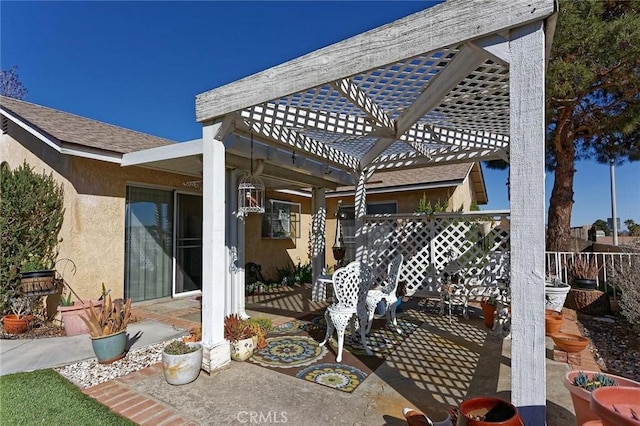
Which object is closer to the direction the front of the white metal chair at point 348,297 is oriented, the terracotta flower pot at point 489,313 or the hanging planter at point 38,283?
the hanging planter

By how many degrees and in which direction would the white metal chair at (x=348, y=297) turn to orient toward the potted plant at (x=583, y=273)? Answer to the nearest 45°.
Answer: approximately 180°

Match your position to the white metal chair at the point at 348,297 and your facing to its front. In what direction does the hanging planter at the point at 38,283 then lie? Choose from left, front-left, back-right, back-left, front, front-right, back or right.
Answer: front-right

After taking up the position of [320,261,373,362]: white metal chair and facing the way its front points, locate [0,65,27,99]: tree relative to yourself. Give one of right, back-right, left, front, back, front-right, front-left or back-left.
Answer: right

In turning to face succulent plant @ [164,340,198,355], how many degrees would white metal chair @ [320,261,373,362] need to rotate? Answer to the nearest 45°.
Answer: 0° — it already faces it

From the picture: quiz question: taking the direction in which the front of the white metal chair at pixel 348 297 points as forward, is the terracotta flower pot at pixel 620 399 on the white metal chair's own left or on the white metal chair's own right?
on the white metal chair's own left

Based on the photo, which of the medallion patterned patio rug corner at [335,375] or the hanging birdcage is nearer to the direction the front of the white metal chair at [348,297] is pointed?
the medallion patterned patio rug corner

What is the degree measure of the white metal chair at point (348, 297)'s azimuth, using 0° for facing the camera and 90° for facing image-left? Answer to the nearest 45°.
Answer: approximately 45°

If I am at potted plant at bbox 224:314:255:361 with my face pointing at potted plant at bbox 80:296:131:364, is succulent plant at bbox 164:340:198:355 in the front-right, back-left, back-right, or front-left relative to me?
front-left

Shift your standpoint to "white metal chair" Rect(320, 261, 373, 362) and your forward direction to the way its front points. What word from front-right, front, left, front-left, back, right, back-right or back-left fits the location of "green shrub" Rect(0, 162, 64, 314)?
front-right

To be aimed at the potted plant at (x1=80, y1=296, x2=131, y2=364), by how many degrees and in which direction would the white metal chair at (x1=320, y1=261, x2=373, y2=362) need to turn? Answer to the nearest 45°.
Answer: approximately 45° to its right

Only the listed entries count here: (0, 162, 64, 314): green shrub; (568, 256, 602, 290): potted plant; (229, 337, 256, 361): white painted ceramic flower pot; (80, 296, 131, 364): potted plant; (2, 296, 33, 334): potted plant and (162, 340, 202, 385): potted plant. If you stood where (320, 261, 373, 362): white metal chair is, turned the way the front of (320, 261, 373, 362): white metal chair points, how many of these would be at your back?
1

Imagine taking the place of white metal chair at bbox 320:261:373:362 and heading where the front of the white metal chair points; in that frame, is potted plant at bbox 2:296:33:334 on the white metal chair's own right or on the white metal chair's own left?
on the white metal chair's own right

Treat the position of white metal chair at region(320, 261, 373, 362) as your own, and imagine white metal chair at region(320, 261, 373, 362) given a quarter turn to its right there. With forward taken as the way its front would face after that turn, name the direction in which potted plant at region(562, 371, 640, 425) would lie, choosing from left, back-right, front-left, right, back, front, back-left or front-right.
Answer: back

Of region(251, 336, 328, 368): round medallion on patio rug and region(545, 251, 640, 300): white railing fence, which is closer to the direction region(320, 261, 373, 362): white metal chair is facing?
the round medallion on patio rug
